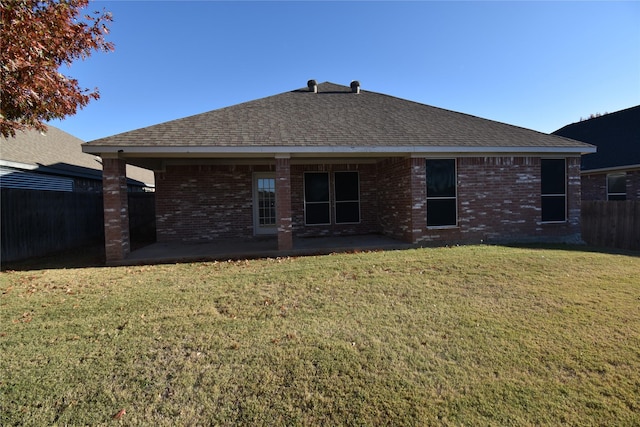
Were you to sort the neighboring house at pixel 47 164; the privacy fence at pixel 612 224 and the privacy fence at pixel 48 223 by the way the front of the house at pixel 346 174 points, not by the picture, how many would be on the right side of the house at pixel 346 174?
1

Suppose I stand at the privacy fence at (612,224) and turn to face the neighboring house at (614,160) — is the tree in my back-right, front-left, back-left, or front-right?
back-left

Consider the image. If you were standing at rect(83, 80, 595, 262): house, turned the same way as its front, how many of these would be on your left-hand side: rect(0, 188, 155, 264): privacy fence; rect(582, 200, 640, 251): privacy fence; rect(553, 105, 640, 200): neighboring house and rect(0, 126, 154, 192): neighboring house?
2

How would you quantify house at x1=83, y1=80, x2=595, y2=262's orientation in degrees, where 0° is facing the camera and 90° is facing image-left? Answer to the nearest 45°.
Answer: approximately 180°

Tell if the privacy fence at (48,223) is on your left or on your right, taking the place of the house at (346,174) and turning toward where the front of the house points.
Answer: on your left

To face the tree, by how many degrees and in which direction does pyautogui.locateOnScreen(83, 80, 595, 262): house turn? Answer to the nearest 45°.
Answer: approximately 135° to its left

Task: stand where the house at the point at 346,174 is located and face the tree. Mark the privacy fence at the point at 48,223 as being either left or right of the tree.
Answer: right

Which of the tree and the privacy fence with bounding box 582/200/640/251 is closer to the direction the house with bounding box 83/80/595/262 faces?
the privacy fence

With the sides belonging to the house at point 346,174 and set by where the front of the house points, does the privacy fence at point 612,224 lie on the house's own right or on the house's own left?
on the house's own right

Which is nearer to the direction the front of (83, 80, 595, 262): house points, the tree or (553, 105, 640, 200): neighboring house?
the neighboring house

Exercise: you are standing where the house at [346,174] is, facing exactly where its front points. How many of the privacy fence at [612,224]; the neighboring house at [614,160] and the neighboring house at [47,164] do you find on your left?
1

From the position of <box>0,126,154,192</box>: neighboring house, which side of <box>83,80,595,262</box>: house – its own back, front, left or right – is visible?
left

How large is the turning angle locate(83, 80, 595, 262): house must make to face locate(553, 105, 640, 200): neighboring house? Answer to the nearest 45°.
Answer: approximately 45° to its right
